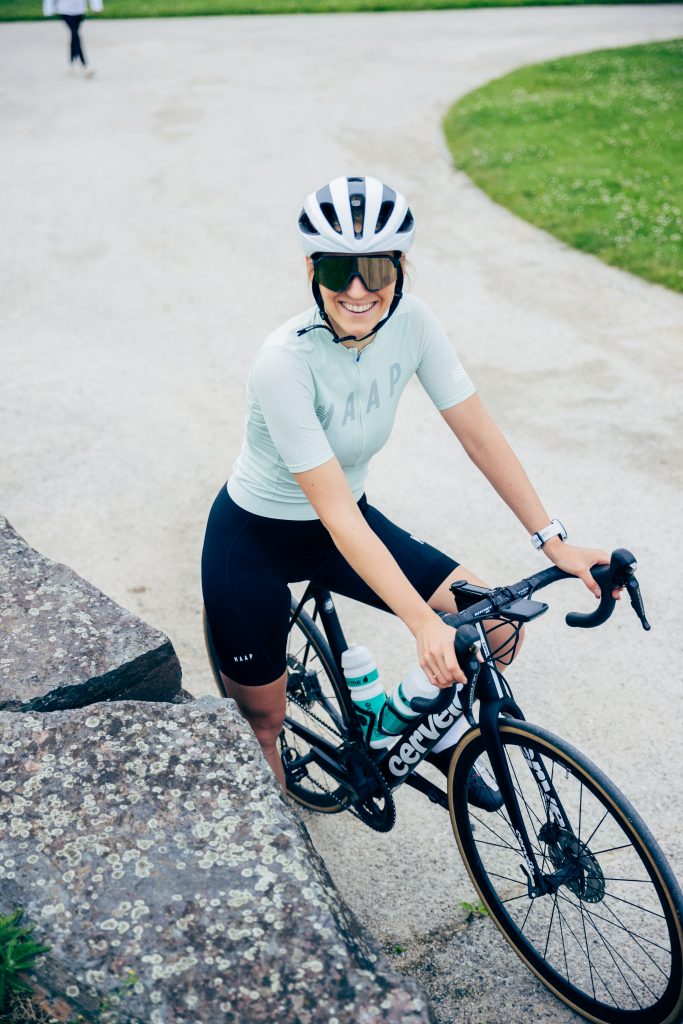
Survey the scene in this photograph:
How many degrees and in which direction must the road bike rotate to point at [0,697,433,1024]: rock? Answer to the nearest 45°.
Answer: approximately 90° to its right

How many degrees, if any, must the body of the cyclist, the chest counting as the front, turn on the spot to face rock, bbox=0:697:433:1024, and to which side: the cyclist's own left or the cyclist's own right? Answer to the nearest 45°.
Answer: approximately 45° to the cyclist's own right

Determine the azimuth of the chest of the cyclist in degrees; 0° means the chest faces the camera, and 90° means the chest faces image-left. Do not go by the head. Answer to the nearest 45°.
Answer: approximately 315°

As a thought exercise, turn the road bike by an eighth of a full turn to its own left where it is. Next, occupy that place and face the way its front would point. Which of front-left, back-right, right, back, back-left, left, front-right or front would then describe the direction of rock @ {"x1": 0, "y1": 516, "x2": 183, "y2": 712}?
back

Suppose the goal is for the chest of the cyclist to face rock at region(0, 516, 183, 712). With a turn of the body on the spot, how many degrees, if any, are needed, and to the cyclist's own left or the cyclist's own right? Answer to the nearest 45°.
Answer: approximately 135° to the cyclist's own right

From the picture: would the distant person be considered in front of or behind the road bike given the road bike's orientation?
behind

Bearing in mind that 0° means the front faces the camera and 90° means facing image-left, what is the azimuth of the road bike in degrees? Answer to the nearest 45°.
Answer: approximately 315°

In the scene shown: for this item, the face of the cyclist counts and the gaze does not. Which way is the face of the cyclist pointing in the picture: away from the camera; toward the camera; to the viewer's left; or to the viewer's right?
toward the camera
